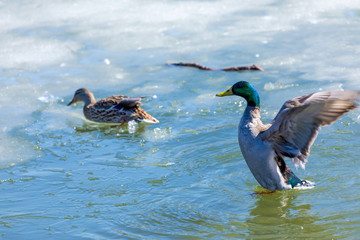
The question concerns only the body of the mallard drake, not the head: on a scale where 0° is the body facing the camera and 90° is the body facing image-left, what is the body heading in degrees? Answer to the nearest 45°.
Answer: approximately 90°

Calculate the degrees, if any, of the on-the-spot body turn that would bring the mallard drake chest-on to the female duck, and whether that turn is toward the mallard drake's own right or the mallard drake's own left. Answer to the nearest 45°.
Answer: approximately 45° to the mallard drake's own right

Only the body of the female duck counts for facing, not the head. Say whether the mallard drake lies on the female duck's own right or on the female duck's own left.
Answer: on the female duck's own left

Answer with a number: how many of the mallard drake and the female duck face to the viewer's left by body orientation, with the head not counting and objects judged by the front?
2

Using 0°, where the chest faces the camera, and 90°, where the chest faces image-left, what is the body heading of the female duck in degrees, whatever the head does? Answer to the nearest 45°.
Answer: approximately 90°
